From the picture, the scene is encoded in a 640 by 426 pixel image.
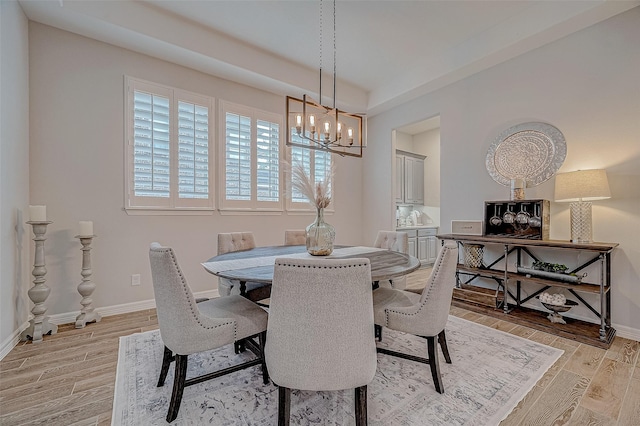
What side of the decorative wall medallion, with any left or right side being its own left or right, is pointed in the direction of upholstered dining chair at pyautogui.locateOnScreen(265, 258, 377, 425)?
front

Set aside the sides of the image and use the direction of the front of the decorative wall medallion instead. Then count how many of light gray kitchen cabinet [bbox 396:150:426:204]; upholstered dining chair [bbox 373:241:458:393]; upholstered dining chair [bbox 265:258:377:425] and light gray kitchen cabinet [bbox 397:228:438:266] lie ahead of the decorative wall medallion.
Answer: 2

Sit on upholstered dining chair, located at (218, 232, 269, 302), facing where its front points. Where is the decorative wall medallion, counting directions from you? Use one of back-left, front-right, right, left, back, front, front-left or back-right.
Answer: front-left

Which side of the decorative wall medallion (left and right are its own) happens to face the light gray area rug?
front

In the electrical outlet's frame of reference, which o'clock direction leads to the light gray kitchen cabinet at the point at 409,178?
The light gray kitchen cabinet is roughly at 9 o'clock from the electrical outlet.

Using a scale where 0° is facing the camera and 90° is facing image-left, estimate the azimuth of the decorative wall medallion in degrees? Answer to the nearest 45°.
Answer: approximately 0°

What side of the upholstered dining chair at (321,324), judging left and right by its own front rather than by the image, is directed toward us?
back

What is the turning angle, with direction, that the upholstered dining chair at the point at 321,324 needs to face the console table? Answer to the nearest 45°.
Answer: approximately 45° to its right

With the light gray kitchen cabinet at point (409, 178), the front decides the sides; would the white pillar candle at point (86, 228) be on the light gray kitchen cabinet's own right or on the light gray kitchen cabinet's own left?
on the light gray kitchen cabinet's own right

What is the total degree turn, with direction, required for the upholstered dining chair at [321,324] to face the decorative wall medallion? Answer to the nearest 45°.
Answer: approximately 45° to its right

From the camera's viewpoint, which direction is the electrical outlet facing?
toward the camera

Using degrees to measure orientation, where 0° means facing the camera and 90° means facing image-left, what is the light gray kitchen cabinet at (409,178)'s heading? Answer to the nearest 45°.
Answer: approximately 315°
